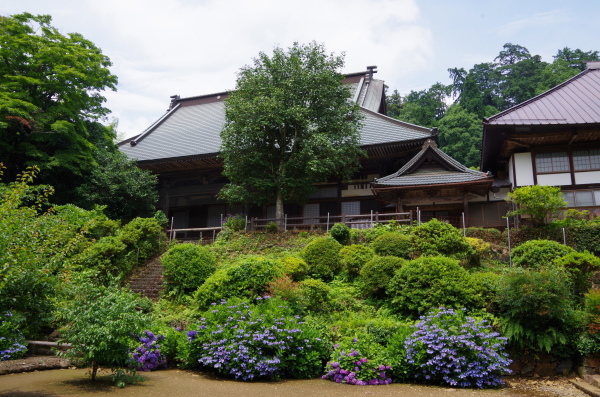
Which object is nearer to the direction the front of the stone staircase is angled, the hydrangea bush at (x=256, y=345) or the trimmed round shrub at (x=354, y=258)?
the hydrangea bush

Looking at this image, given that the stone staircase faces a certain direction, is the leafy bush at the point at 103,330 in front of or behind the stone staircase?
in front

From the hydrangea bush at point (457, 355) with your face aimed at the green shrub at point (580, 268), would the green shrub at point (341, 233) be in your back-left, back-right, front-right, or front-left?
front-left

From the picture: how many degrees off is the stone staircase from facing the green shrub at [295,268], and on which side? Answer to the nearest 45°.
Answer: approximately 45° to its left

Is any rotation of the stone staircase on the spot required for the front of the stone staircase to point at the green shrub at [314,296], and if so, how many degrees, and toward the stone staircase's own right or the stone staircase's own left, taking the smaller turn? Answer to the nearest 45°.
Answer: approximately 45° to the stone staircase's own left

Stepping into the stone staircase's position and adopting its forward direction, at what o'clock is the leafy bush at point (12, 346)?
The leafy bush is roughly at 1 o'clock from the stone staircase.

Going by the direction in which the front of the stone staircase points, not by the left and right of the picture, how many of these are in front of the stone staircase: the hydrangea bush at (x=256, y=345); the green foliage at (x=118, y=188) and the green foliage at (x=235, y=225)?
1

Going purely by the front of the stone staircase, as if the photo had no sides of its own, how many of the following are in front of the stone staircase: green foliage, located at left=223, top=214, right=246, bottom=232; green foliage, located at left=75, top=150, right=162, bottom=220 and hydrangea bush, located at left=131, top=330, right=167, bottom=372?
1

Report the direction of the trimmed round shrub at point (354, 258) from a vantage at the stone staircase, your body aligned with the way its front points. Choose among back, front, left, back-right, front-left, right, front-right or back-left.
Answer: front-left

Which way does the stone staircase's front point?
toward the camera

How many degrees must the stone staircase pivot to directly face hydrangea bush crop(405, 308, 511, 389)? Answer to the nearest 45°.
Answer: approximately 45° to its left

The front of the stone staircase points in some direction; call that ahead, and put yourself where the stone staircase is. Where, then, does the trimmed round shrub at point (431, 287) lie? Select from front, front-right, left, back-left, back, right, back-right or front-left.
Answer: front-left

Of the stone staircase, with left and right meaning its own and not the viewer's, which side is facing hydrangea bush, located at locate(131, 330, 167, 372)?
front
